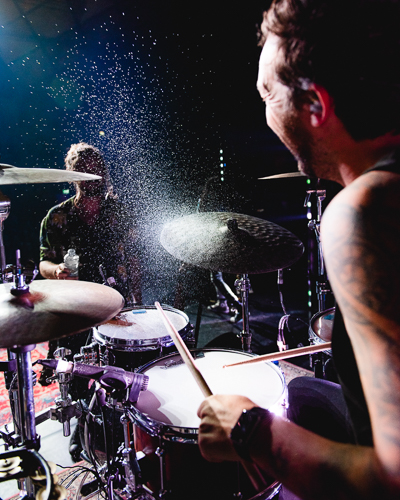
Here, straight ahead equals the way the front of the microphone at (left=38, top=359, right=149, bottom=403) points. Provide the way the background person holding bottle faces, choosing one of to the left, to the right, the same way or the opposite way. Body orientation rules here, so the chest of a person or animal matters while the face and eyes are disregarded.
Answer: to the right

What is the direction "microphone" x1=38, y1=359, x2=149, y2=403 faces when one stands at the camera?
facing to the right of the viewer

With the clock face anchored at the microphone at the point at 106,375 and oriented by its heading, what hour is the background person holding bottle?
The background person holding bottle is roughly at 9 o'clock from the microphone.

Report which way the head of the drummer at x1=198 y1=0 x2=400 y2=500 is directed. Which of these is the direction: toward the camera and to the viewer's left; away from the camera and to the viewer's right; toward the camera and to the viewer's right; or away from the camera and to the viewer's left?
away from the camera and to the viewer's left

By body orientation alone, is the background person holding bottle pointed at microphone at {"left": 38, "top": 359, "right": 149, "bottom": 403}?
yes

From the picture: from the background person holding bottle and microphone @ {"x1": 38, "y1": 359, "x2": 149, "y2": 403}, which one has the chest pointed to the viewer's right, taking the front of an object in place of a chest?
the microphone
